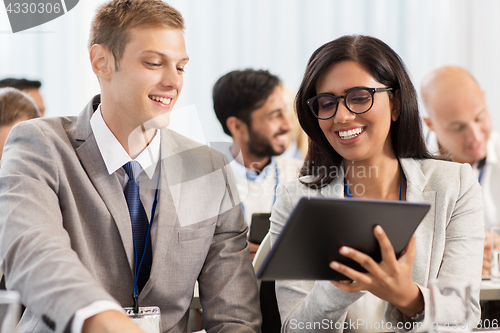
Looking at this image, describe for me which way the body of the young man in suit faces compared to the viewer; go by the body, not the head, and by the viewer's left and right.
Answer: facing the viewer and to the right of the viewer

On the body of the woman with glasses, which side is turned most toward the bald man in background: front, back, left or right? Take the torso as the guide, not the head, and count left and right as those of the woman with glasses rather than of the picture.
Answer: back

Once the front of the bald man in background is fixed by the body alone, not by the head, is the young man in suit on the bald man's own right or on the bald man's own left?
on the bald man's own right

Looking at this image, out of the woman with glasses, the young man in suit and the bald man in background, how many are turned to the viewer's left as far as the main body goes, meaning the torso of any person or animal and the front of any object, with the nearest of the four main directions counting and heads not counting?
0

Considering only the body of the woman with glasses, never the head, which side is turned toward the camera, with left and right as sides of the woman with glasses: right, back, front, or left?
front

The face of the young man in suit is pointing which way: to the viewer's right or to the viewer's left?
to the viewer's right

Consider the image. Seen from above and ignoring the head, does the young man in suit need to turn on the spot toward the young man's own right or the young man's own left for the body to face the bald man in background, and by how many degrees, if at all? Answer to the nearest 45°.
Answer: approximately 90° to the young man's own left

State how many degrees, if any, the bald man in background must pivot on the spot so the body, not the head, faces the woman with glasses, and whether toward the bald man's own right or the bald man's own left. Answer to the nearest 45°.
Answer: approximately 45° to the bald man's own right
